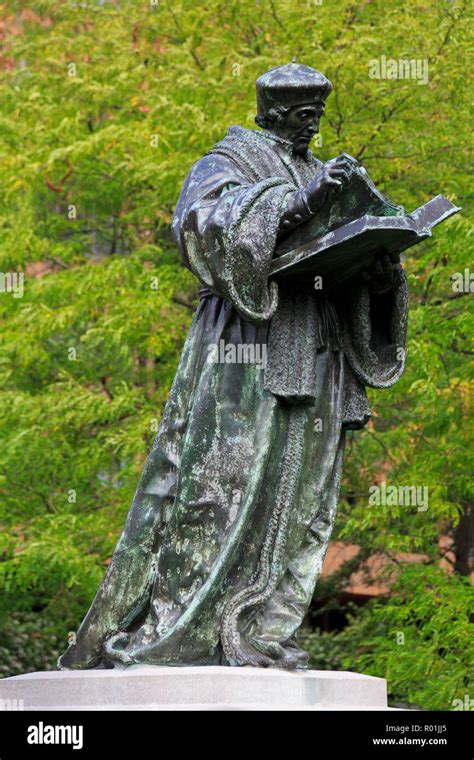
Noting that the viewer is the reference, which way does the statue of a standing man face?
facing the viewer and to the right of the viewer
